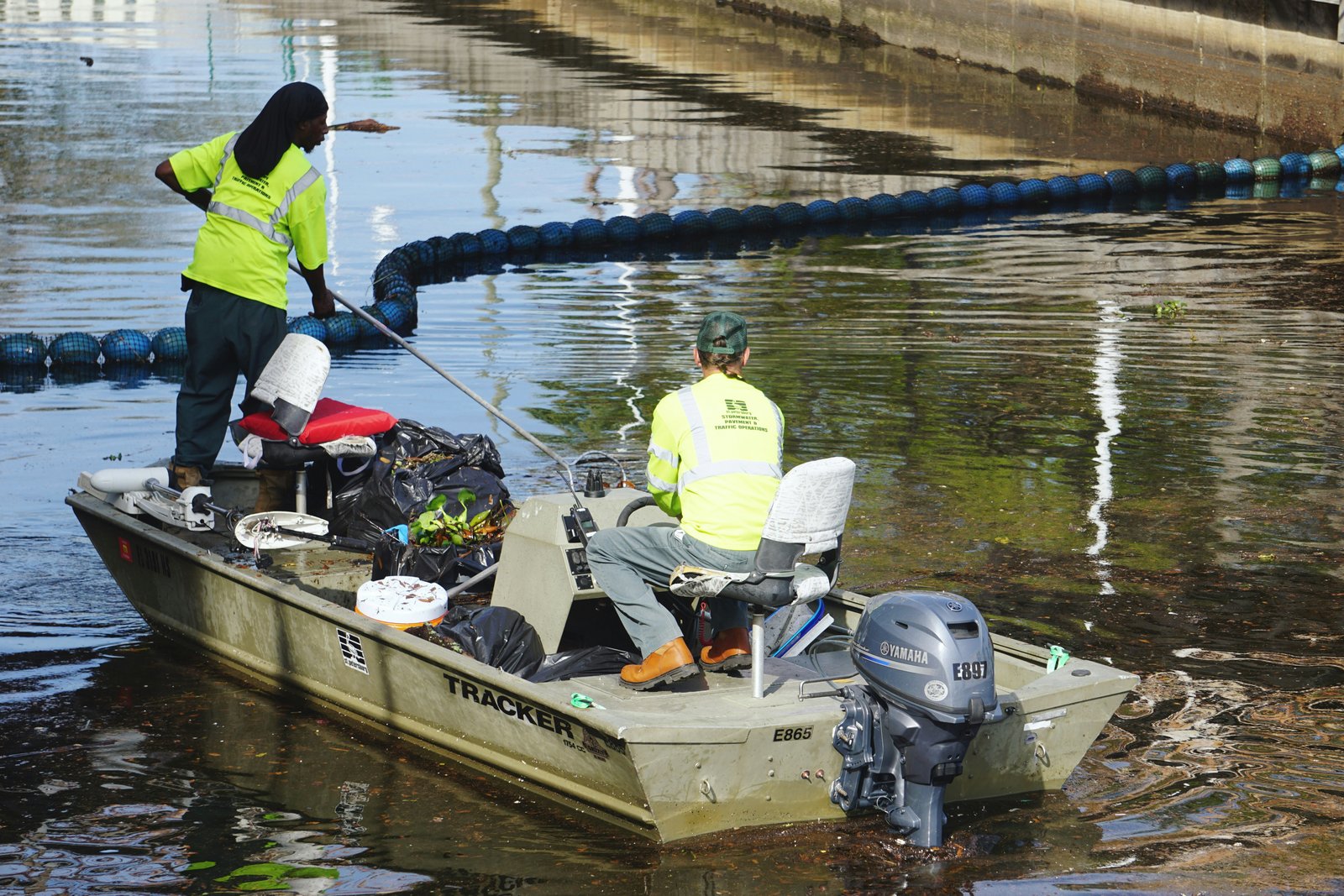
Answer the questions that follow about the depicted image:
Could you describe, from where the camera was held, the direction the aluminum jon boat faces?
facing away from the viewer and to the left of the viewer

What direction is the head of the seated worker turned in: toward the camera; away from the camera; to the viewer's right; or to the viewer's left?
away from the camera

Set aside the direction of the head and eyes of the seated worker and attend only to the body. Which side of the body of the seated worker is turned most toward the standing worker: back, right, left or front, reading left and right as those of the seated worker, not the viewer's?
front

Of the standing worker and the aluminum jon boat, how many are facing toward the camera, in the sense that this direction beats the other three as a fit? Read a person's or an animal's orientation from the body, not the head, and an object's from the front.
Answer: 0

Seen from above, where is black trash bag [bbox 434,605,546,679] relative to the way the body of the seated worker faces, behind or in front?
in front

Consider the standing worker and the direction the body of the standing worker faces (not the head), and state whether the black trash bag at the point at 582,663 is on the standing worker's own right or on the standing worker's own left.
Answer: on the standing worker's own right

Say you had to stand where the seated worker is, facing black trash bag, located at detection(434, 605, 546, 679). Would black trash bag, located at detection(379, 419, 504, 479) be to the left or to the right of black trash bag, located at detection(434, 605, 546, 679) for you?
right

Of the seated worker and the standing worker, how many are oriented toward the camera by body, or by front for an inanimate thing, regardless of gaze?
0

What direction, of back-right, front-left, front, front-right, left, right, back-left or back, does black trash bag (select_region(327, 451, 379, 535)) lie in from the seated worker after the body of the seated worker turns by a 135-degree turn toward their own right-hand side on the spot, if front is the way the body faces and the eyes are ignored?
back-left

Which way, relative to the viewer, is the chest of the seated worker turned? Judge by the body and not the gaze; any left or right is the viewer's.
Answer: facing away from the viewer and to the left of the viewer
